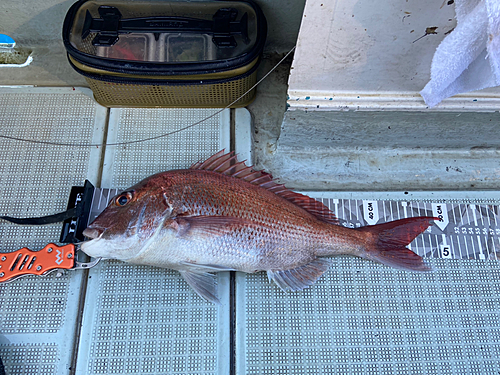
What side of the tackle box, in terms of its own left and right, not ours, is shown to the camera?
front

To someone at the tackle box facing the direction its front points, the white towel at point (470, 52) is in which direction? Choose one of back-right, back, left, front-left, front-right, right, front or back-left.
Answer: front-left
